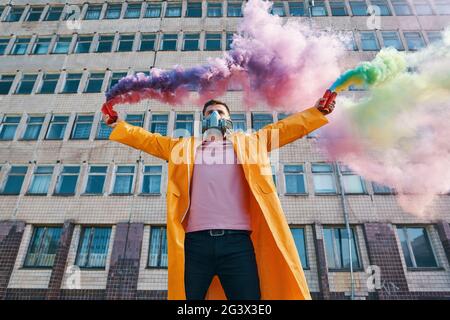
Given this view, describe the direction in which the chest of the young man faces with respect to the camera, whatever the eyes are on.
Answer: toward the camera
